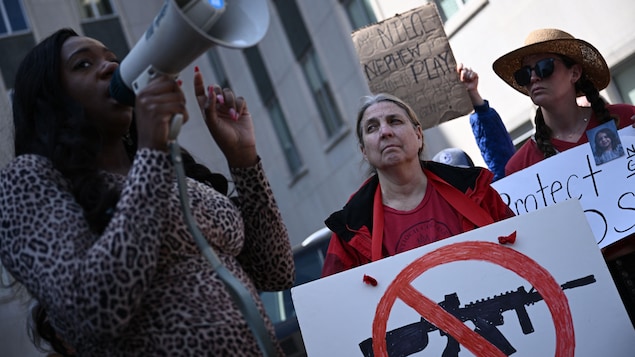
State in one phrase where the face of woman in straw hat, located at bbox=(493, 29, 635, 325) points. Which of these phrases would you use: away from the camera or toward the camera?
toward the camera

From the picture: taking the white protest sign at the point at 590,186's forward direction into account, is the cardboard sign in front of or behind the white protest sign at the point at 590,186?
behind

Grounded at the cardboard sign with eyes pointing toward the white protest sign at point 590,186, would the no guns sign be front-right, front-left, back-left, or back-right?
front-right

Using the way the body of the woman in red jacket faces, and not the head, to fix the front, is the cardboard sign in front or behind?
behind

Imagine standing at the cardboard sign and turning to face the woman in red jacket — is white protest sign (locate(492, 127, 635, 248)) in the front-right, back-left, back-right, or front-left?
front-left

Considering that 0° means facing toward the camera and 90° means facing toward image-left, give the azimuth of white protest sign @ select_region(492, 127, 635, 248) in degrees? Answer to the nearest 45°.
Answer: approximately 0°

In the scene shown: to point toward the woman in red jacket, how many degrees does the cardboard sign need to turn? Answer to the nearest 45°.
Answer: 0° — it already faces them

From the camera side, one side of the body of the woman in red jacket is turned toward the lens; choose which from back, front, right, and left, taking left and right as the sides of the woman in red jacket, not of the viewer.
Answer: front

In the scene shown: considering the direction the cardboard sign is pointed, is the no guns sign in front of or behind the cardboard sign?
in front

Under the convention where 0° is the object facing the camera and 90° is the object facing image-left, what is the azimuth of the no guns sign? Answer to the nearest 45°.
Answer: approximately 0°

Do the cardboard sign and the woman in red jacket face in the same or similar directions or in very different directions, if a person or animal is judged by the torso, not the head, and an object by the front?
same or similar directions
